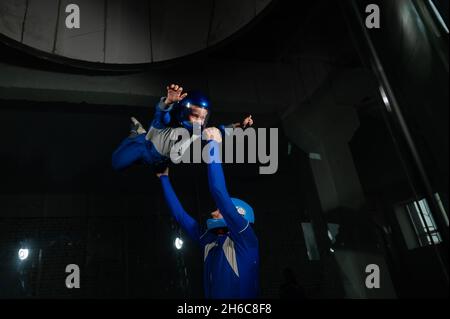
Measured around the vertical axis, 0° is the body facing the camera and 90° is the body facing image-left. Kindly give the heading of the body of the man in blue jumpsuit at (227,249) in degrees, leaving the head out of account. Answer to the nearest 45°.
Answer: approximately 45°
